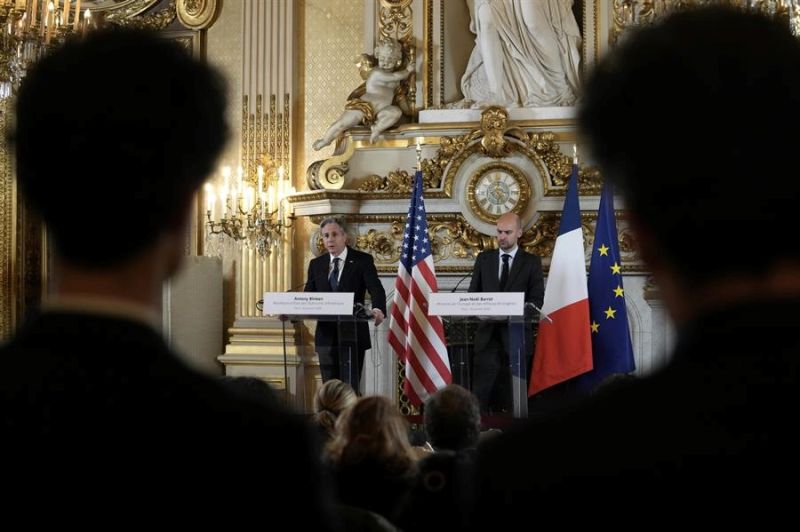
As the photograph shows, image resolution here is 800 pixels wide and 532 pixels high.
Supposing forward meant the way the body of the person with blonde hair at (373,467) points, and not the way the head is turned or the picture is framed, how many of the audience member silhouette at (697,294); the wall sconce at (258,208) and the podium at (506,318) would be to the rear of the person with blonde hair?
1

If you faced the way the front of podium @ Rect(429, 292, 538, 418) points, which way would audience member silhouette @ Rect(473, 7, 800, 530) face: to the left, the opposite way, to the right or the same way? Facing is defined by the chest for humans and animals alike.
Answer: the opposite way

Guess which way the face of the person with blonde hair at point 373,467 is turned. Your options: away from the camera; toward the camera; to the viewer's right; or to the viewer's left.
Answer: away from the camera

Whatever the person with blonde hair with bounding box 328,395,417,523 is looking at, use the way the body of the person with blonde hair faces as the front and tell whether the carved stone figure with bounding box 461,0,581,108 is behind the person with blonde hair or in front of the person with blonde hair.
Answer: in front

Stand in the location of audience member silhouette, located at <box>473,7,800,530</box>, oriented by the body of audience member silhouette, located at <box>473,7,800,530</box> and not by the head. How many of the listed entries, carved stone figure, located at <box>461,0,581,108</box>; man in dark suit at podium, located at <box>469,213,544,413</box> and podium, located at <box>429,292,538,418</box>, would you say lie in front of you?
3

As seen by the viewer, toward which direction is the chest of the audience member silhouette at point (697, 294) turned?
away from the camera

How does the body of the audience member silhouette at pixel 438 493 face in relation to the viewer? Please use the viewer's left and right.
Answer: facing away from the viewer

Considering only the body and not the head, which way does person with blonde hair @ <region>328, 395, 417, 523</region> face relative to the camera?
away from the camera

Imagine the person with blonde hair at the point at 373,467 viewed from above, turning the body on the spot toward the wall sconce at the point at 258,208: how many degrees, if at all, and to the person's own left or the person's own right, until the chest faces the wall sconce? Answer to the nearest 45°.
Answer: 0° — they already face it

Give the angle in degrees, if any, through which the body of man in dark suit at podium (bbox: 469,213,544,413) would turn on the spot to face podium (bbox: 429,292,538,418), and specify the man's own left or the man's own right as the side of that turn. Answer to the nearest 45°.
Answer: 0° — they already face it

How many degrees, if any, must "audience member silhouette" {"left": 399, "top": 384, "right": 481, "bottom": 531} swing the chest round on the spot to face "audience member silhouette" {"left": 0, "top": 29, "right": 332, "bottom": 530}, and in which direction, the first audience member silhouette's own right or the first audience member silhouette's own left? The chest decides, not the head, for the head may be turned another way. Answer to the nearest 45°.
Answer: approximately 180°

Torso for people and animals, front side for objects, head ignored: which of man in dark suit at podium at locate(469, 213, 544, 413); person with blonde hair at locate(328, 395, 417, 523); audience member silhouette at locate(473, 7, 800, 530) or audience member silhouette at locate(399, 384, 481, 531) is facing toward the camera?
the man in dark suit at podium

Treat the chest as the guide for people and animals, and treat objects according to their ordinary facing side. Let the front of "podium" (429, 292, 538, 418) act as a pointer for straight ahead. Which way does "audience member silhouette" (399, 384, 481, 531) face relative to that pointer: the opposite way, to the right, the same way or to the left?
the opposite way
